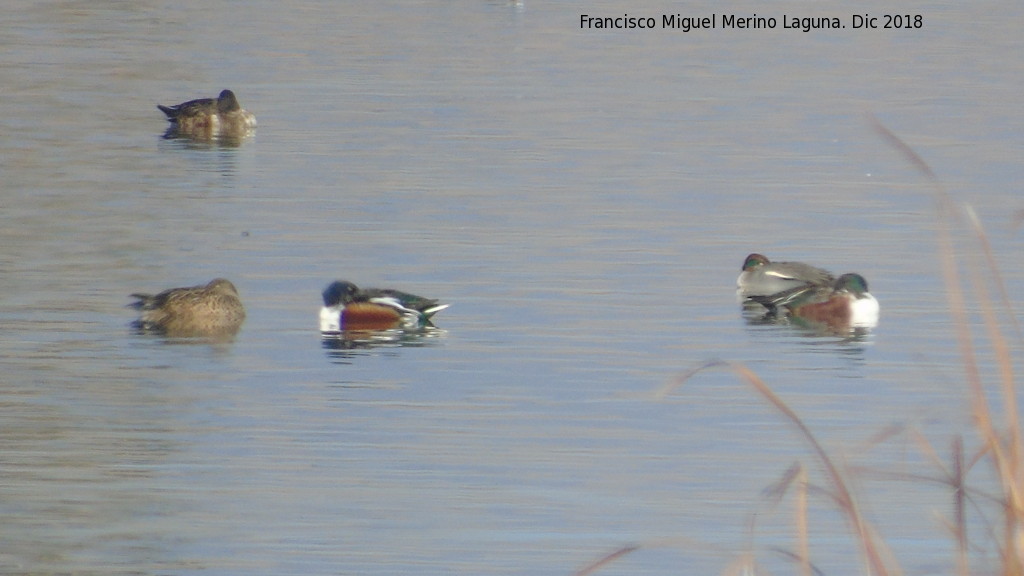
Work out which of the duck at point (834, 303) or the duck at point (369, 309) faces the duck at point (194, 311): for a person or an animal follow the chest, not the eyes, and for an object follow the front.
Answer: the duck at point (369, 309)

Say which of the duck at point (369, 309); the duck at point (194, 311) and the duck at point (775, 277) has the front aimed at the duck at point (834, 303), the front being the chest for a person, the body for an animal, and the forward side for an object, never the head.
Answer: the duck at point (194, 311)

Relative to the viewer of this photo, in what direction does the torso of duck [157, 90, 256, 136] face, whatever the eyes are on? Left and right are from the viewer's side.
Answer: facing to the right of the viewer

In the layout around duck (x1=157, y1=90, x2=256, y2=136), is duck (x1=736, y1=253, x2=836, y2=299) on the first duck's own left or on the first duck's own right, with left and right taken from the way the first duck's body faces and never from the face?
on the first duck's own right

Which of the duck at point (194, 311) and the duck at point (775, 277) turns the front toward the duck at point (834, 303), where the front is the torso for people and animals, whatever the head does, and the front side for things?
the duck at point (194, 311)

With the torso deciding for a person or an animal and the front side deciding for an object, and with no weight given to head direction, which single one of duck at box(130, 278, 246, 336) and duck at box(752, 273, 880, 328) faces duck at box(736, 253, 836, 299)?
duck at box(130, 278, 246, 336)

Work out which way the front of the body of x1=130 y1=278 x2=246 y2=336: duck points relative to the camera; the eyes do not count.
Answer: to the viewer's right

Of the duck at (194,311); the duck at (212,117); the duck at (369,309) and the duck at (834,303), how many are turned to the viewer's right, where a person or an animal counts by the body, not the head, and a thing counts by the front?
3

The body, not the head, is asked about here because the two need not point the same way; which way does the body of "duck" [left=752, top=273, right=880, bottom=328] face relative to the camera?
to the viewer's right

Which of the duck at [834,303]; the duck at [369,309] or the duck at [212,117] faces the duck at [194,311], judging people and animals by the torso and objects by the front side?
the duck at [369,309]

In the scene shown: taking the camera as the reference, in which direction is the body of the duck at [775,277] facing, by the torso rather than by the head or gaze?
to the viewer's left

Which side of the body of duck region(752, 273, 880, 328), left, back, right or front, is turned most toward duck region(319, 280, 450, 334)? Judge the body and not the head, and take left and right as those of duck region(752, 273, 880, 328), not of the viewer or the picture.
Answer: back

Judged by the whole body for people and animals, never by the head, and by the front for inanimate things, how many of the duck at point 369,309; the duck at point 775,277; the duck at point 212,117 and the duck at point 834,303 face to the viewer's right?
2

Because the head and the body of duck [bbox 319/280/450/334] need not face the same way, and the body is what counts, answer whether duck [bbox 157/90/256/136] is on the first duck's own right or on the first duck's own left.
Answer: on the first duck's own right

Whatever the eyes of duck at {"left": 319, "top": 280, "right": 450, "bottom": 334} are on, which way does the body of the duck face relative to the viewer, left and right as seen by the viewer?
facing to the left of the viewer

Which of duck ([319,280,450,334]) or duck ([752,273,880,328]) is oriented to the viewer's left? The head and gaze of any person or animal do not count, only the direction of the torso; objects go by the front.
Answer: duck ([319,280,450,334])

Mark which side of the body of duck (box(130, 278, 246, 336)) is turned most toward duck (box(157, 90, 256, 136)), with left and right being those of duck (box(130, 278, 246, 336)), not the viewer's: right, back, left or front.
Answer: left

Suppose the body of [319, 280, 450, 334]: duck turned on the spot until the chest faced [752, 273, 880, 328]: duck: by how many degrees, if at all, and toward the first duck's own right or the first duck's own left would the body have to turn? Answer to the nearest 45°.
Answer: approximately 180°

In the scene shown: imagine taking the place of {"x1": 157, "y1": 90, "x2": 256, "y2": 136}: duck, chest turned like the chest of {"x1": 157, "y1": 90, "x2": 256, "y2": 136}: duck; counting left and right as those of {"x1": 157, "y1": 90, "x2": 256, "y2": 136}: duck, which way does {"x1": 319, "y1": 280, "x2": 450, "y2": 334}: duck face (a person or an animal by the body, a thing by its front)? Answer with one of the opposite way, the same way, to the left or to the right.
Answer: the opposite way
